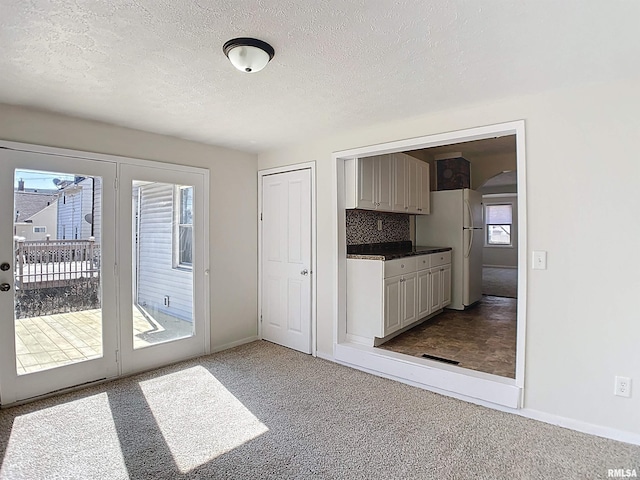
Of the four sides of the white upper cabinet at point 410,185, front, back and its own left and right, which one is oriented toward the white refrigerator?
left

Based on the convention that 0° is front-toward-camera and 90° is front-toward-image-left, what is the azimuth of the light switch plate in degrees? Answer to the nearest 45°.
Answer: approximately 0°

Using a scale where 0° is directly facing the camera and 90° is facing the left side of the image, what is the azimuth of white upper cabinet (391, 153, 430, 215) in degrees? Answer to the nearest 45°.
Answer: approximately 315°

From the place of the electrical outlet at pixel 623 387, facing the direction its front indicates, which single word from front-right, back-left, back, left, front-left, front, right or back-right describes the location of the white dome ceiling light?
front-right

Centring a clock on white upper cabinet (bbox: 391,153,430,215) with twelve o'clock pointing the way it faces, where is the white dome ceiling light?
The white dome ceiling light is roughly at 2 o'clock from the white upper cabinet.

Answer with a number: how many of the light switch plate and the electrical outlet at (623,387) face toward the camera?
2

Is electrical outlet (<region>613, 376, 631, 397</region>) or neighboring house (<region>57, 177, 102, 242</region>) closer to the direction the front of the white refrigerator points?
the electrical outlet

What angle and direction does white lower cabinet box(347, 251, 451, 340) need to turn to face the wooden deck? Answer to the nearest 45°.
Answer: approximately 90° to its right

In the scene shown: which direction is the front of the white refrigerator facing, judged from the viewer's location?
facing the viewer and to the right of the viewer

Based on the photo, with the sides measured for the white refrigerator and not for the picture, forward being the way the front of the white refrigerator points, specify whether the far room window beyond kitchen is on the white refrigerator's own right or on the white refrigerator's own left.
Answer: on the white refrigerator's own left
